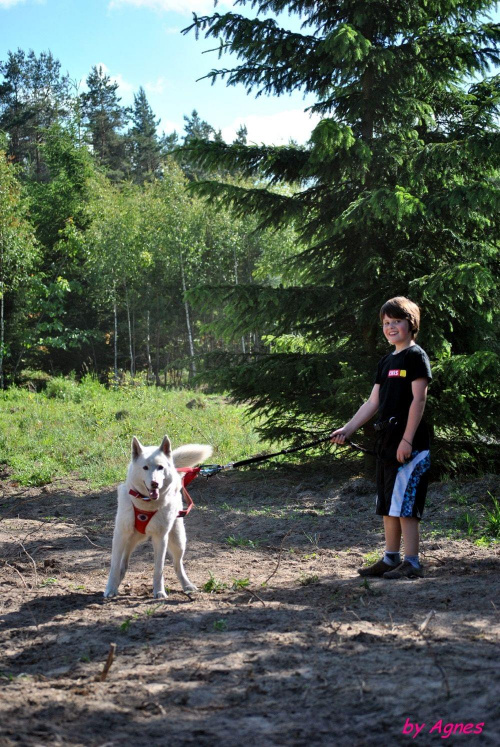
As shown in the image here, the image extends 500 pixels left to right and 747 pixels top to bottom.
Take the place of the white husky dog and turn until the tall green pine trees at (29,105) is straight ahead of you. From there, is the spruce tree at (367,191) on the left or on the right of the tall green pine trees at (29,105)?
right

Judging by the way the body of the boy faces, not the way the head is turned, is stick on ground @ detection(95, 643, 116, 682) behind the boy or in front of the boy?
in front

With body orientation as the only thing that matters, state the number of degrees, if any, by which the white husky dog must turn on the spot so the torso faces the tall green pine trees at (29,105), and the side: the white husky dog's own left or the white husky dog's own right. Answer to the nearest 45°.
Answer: approximately 180°

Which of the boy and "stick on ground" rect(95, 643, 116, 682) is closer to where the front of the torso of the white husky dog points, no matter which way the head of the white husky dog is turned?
the stick on ground

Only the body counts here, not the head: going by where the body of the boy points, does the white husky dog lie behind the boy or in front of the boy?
in front

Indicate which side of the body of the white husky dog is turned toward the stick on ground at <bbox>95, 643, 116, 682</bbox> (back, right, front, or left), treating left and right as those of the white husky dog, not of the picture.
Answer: front

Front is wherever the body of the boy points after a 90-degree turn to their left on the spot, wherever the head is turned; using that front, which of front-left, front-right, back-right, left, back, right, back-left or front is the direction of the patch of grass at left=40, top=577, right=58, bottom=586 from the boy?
back-right

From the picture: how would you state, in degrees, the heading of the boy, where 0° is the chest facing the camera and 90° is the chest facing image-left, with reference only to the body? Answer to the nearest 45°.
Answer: approximately 45°

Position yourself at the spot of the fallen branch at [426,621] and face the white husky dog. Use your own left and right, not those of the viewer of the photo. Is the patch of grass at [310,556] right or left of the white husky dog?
right

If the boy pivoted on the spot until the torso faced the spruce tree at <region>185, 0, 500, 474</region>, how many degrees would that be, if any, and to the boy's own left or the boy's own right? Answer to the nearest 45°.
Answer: approximately 135° to the boy's own right

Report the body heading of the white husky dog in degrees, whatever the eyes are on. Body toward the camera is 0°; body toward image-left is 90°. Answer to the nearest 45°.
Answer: approximately 0°

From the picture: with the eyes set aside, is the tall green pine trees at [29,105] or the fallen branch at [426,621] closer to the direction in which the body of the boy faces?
the fallen branch

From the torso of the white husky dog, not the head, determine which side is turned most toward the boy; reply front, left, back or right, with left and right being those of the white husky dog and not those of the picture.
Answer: left

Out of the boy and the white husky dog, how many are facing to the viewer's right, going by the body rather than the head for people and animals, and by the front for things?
0

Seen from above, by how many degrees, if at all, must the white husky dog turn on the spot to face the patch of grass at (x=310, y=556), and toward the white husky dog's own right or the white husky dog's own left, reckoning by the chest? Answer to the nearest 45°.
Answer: approximately 135° to the white husky dog's own left

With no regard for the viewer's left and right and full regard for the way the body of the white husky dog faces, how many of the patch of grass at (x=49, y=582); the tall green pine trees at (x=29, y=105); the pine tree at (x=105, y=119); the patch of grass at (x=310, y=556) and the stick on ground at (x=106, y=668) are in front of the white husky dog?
1

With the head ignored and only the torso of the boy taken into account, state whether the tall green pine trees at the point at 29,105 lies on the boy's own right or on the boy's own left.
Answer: on the boy's own right
